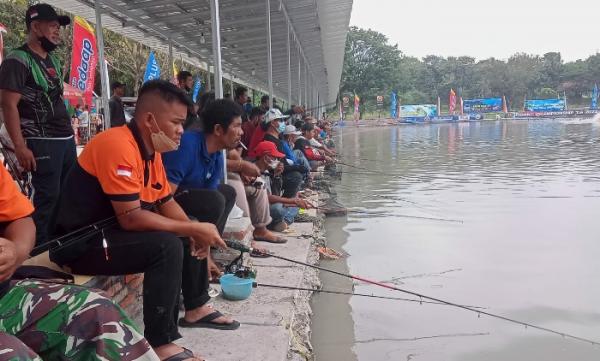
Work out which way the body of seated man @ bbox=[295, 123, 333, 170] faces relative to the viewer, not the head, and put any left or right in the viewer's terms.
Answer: facing to the right of the viewer

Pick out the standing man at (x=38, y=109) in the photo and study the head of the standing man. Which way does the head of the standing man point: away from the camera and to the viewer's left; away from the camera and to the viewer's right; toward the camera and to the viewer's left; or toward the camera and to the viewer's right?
toward the camera and to the viewer's right

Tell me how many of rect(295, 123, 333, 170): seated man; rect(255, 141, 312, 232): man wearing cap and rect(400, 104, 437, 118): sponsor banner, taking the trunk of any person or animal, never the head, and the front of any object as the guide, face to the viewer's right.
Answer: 2

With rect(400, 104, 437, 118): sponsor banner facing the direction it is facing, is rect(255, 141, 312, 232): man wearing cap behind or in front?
in front

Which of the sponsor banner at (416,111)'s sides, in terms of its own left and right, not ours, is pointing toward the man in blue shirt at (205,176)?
front

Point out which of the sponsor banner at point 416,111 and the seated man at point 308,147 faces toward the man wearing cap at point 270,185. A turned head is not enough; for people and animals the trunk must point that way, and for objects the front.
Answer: the sponsor banner

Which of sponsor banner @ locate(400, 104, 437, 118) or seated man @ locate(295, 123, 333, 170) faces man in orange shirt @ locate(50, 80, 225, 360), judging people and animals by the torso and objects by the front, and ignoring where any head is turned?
the sponsor banner

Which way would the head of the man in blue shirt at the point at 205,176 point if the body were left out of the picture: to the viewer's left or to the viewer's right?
to the viewer's right

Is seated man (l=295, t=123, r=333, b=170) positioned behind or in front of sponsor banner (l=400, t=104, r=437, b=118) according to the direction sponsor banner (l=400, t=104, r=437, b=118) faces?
in front

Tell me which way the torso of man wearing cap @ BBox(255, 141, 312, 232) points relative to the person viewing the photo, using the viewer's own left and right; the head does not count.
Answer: facing to the right of the viewer

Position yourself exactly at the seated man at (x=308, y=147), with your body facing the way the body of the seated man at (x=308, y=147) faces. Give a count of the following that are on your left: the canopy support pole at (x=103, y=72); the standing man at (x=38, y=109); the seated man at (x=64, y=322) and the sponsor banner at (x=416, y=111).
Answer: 1

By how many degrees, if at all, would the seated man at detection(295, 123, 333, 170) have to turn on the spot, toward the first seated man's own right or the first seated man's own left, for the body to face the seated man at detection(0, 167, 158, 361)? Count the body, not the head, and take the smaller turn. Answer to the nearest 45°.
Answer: approximately 90° to the first seated man's own right

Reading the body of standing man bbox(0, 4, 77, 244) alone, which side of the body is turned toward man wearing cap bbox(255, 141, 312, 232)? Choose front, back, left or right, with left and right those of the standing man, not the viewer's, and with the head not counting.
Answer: left

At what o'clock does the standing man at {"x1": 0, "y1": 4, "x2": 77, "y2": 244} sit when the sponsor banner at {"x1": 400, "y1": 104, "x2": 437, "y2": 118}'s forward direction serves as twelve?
The standing man is roughly at 12 o'clock from the sponsor banner.
